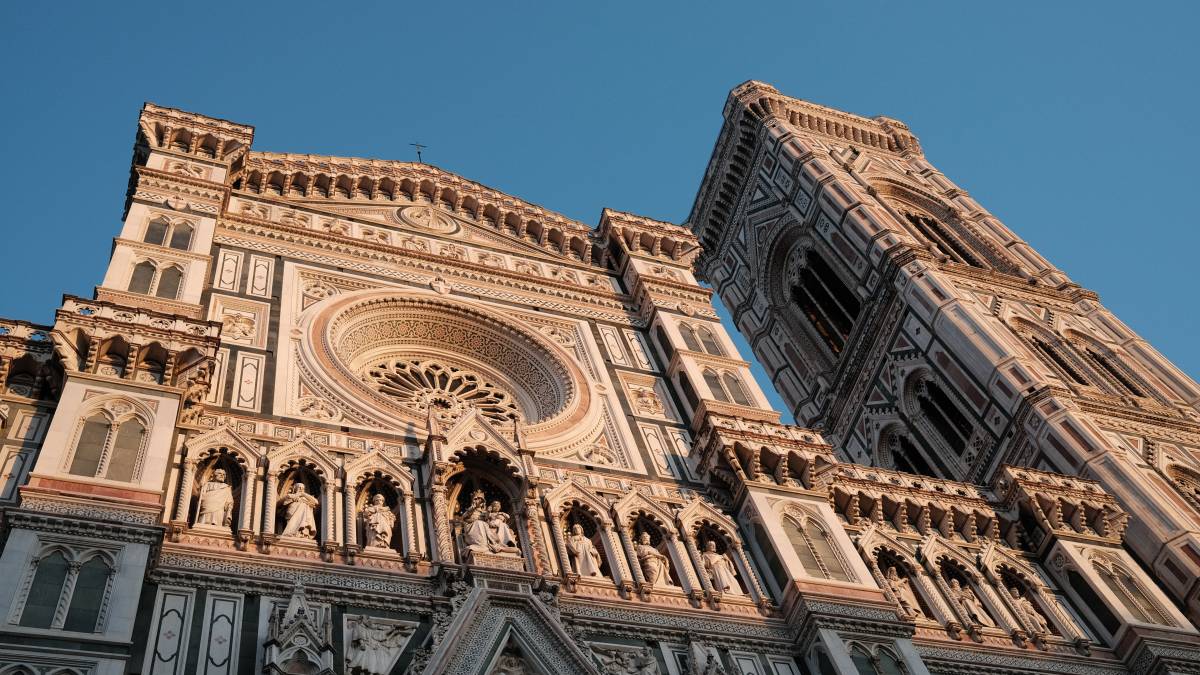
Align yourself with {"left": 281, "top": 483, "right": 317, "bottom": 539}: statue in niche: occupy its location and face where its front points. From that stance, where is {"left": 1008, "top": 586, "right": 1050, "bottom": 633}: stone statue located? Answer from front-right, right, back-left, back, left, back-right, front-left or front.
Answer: left

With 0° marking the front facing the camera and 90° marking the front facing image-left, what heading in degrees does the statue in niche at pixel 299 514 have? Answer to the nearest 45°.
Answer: approximately 0°

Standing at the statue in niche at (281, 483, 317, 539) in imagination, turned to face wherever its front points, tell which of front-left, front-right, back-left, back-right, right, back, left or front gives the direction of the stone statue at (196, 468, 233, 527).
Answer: right

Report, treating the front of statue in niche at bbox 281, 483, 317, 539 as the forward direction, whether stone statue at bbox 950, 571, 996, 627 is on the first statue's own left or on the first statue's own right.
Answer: on the first statue's own left

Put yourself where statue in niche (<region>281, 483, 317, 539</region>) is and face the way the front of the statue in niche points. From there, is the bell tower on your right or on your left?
on your left

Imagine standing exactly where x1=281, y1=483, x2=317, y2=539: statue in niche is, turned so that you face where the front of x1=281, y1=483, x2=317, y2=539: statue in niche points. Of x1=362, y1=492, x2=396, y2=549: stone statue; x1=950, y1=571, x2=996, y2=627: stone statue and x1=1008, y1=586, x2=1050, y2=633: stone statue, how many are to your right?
0

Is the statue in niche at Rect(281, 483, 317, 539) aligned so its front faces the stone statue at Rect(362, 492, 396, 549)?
no

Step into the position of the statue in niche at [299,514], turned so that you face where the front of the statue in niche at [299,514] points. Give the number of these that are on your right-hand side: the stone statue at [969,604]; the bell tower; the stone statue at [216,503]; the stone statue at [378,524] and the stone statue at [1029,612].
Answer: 1

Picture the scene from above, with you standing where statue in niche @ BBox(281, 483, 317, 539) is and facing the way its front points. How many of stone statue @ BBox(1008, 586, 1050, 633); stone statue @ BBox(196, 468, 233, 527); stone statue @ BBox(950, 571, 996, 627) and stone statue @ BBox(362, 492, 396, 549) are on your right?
1

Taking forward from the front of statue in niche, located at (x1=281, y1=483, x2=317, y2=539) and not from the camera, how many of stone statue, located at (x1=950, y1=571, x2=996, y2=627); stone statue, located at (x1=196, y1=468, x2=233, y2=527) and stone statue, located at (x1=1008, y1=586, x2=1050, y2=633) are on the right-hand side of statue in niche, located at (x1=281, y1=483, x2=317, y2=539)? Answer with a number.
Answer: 1

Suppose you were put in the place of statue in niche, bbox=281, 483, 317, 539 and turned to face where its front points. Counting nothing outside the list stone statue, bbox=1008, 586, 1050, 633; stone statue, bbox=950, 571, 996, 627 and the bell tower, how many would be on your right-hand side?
0
